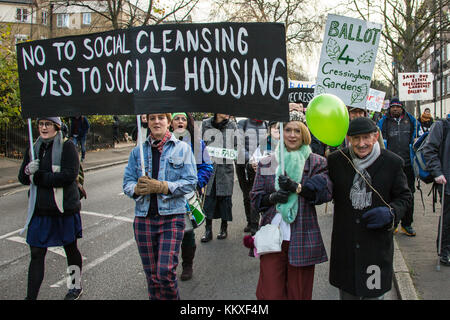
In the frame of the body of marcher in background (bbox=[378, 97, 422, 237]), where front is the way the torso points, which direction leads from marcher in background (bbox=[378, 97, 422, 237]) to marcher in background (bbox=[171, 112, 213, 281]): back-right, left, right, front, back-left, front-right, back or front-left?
front-right

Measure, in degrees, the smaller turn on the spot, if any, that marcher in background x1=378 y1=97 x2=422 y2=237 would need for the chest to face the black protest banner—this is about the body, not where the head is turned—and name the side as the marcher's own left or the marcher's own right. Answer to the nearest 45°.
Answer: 0° — they already face it

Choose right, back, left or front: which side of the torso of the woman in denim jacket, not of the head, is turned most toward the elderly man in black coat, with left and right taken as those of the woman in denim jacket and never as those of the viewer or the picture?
left

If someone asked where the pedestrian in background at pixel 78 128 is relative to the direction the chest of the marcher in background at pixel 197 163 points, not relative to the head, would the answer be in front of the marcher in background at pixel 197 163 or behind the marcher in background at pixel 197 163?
behind

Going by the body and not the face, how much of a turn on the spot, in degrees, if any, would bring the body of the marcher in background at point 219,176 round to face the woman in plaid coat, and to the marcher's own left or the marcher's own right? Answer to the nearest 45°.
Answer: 0° — they already face them

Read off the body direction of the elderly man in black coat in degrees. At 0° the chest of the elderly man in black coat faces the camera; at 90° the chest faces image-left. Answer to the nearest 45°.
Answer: approximately 0°

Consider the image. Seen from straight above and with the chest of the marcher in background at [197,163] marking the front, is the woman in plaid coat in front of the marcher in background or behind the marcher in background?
in front
